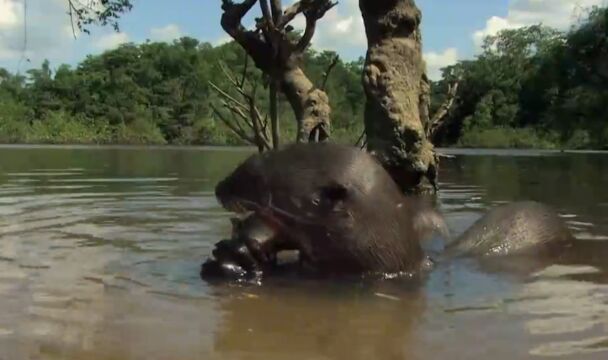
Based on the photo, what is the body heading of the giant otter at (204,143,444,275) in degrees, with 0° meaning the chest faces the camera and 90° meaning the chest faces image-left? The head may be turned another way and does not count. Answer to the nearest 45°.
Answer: approximately 90°

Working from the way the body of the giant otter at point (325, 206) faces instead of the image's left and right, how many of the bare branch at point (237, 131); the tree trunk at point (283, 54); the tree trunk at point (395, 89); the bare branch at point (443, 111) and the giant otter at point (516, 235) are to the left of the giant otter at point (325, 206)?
0

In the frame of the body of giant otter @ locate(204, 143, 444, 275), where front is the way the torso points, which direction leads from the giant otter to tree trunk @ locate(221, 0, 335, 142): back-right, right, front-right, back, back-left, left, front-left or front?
right

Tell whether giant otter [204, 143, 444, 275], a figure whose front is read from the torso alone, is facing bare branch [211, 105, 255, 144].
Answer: no

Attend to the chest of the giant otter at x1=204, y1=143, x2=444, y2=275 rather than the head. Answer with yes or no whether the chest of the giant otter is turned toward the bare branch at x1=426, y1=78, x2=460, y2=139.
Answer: no
